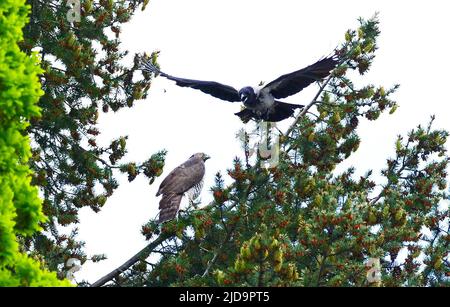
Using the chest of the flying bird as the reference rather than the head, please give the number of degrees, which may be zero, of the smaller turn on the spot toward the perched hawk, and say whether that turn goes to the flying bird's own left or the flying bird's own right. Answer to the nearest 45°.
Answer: approximately 45° to the flying bird's own right

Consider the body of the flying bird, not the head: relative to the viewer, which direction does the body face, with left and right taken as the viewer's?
facing the viewer and to the left of the viewer

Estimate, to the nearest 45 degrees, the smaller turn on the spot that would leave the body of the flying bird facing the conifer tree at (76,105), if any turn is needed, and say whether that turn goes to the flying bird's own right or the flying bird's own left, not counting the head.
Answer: approximately 45° to the flying bird's own right
